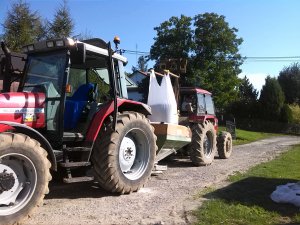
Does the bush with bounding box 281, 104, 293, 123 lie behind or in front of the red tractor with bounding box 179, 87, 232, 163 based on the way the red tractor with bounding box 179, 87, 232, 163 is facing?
in front

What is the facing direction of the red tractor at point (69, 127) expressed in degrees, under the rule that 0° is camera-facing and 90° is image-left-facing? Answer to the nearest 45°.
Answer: approximately 45°

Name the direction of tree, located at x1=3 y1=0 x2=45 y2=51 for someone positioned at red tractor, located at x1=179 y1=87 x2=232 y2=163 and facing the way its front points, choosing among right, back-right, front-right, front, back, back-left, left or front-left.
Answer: left

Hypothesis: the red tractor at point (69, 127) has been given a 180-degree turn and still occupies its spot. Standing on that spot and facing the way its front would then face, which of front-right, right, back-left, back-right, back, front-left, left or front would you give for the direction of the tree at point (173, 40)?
front-left

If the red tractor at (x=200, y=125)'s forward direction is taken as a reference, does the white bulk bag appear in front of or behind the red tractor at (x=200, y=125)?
behind

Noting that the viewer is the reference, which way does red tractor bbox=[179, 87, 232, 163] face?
facing away from the viewer and to the right of the viewer

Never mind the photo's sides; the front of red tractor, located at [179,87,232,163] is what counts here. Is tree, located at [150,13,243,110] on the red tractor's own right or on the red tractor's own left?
on the red tractor's own left

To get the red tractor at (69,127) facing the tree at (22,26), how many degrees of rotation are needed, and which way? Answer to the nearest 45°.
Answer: approximately 135° to its right

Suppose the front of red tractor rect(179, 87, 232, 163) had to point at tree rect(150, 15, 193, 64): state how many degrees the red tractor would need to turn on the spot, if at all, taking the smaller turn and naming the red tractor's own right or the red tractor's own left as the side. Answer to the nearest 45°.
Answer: approximately 45° to the red tractor's own left
